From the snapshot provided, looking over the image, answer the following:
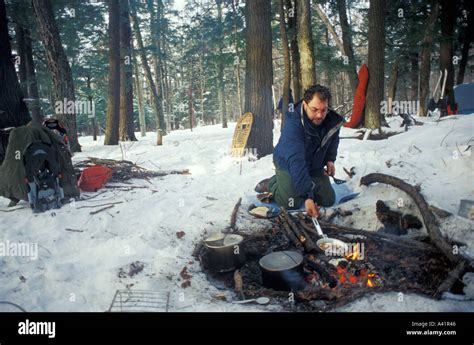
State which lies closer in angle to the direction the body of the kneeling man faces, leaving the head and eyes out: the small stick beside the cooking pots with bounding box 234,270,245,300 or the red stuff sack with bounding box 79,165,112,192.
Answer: the small stick beside the cooking pots

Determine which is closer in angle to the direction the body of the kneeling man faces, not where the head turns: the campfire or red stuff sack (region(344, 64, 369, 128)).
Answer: the campfire

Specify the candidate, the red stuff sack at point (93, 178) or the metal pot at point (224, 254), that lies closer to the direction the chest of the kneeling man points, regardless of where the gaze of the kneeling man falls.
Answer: the metal pot

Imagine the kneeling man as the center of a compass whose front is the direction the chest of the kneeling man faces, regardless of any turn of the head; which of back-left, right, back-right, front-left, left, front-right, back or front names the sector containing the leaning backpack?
back-right
